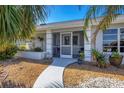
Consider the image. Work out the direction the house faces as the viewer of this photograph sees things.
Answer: facing the viewer and to the left of the viewer

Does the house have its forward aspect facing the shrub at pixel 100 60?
no

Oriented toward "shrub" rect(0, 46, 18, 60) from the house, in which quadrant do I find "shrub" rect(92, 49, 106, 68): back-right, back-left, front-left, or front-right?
back-left

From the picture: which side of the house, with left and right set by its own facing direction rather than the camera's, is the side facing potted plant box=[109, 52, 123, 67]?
left

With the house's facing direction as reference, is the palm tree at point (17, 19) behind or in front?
in front

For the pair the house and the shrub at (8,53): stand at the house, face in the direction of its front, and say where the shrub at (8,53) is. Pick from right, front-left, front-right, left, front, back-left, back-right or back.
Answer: front-right

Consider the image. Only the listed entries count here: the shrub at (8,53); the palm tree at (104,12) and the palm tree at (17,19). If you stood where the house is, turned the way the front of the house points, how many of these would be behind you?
0

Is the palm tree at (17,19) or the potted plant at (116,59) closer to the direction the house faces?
the palm tree
